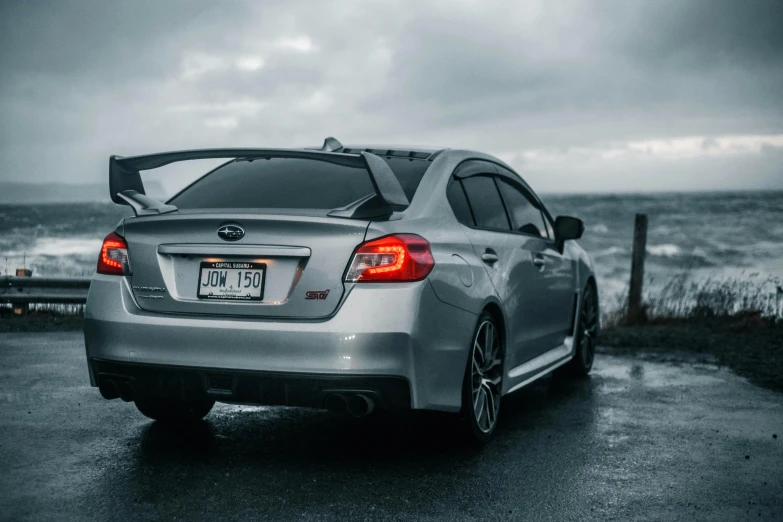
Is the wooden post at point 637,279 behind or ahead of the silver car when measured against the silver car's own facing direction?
ahead

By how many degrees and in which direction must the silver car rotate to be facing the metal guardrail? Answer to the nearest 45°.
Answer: approximately 90° to its left

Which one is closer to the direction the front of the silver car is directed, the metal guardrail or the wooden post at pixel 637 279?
the wooden post

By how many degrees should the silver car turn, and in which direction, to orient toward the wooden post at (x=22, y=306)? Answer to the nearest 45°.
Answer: approximately 90° to its left

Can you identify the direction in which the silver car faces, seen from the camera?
facing away from the viewer and to the right of the viewer
